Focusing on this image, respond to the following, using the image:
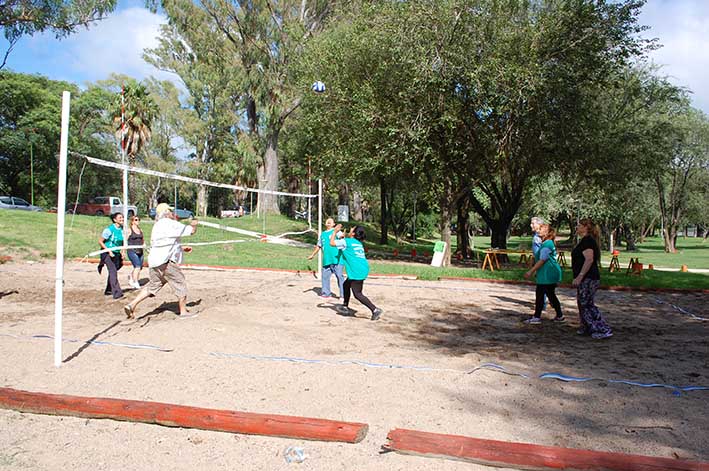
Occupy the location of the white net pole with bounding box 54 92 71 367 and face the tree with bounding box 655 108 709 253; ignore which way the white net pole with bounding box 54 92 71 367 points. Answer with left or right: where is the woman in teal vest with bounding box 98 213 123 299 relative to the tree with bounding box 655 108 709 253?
left

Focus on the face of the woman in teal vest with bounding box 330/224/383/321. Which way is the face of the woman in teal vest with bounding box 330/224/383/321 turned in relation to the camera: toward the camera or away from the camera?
away from the camera

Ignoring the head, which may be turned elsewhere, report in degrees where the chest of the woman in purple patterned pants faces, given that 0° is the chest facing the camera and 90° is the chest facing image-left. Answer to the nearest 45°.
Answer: approximately 90°

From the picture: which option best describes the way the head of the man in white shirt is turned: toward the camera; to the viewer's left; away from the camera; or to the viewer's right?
to the viewer's right

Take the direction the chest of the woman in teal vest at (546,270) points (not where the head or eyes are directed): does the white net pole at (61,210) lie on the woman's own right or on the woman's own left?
on the woman's own left

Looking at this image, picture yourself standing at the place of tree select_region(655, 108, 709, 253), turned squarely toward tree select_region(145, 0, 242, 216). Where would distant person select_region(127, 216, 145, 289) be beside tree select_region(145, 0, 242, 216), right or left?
left

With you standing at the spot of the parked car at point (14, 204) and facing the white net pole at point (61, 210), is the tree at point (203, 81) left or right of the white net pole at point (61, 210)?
left

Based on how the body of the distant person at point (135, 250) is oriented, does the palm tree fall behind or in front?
behind

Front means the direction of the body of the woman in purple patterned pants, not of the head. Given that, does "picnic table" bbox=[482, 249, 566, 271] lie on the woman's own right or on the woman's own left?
on the woman's own right

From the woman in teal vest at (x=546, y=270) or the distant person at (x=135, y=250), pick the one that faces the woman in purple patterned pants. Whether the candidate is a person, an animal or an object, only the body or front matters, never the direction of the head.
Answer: the distant person

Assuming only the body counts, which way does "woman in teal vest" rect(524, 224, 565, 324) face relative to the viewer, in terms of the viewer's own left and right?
facing to the left of the viewer

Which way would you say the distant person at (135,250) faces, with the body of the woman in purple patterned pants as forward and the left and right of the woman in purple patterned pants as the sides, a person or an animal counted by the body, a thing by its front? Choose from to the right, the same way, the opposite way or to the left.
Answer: the opposite way
